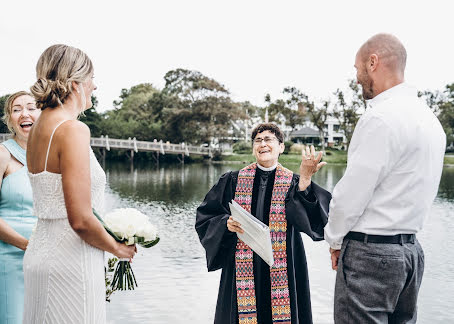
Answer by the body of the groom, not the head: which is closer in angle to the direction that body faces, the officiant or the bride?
the officiant

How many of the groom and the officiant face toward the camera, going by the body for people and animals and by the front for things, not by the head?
1

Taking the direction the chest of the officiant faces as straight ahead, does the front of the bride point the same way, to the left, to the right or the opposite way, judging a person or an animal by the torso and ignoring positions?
the opposite way

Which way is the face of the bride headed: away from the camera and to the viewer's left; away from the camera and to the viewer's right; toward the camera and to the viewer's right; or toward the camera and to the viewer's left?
away from the camera and to the viewer's right

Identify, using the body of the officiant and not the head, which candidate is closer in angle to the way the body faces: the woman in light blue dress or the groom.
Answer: the groom

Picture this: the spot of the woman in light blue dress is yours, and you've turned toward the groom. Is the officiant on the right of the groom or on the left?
left

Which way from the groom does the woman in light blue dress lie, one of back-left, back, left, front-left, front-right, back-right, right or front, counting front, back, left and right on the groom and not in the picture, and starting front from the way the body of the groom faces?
front-left

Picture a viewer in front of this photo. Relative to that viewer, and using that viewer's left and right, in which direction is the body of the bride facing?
facing away from the viewer and to the right of the viewer

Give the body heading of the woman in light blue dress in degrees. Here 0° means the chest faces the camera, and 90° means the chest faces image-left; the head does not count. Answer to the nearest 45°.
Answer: approximately 315°

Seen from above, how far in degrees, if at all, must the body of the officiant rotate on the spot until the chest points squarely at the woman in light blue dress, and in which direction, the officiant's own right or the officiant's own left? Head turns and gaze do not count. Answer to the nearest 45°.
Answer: approximately 45° to the officiant's own right

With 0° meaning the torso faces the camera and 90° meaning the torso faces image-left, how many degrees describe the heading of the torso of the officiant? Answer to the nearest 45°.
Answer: approximately 0°
